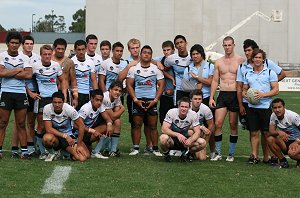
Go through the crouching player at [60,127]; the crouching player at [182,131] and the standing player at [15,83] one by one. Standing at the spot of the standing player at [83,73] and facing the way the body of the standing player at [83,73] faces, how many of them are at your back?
0

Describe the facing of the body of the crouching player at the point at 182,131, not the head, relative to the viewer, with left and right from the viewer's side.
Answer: facing the viewer

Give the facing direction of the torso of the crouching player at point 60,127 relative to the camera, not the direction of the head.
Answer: toward the camera

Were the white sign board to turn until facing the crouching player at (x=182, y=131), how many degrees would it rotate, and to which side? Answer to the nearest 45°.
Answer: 0° — it already faces them

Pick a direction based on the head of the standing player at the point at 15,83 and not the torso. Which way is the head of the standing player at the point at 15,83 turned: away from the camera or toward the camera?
toward the camera

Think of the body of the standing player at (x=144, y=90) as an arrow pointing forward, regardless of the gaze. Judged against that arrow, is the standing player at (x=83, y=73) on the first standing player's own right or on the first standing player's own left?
on the first standing player's own right

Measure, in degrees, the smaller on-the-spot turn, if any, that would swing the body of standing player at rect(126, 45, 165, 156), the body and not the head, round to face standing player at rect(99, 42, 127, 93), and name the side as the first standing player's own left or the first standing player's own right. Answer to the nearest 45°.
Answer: approximately 135° to the first standing player's own right

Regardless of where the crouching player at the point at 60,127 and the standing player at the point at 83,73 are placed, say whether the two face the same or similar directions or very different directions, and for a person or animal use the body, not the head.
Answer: same or similar directions

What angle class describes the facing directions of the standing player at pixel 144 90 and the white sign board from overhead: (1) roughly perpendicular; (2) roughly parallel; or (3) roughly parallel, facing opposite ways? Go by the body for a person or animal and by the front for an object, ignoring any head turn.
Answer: roughly parallel

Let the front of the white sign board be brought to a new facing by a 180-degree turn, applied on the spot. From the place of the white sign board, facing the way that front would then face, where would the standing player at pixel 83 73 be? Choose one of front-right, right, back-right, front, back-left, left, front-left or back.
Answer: back

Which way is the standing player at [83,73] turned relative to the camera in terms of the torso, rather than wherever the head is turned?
toward the camera

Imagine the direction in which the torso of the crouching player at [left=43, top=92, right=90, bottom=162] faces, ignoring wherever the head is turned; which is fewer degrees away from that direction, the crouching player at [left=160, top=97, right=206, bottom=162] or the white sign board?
the crouching player

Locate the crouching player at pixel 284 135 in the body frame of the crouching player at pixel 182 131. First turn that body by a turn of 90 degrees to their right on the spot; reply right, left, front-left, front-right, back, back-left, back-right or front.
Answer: back

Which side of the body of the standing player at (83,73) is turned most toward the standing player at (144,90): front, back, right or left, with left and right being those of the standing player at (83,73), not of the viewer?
left

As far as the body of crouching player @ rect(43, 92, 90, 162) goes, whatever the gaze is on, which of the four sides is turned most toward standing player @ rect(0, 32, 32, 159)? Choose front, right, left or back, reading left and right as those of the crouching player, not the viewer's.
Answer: right

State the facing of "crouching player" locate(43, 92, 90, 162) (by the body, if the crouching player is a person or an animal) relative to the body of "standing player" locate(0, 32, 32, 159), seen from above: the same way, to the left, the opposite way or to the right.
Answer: the same way
